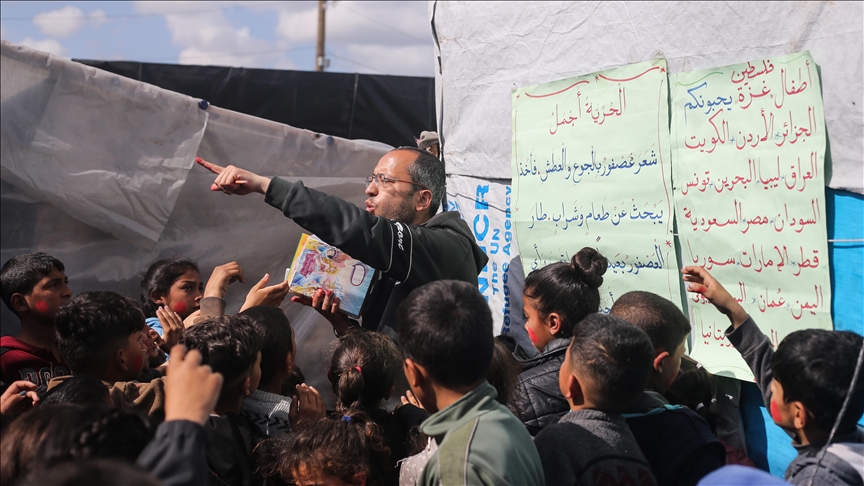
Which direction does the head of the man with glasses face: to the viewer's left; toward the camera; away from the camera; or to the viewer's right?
to the viewer's left

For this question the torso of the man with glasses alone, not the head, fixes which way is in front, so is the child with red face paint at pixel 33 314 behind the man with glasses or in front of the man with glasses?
in front

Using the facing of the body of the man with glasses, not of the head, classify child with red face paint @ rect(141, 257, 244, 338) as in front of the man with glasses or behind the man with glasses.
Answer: in front

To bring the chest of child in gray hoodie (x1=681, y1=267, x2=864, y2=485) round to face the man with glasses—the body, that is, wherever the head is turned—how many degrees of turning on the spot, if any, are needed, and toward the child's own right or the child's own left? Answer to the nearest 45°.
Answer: approximately 45° to the child's own left

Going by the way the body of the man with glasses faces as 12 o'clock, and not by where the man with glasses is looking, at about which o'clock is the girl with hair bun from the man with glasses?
The girl with hair bun is roughly at 7 o'clock from the man with glasses.

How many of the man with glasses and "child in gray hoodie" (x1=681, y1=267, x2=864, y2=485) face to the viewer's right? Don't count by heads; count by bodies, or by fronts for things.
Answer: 0

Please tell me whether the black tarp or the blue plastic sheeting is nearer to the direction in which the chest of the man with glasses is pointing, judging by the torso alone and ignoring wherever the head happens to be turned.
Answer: the black tarp

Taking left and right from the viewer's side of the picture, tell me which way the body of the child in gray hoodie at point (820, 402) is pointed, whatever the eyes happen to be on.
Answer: facing away from the viewer and to the left of the viewer

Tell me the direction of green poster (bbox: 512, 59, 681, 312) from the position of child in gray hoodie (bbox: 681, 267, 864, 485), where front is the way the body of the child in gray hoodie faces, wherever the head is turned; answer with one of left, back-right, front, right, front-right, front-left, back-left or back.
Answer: front

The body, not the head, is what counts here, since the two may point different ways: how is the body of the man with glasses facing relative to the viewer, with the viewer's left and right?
facing to the left of the viewer

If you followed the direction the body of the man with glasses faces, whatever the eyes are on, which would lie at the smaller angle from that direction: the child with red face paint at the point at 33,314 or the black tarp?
the child with red face paint
